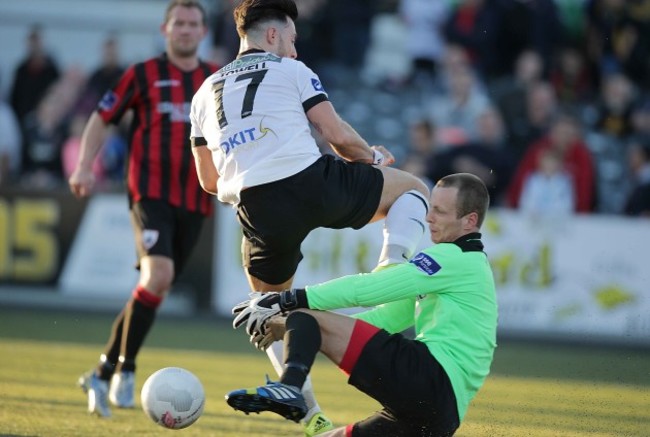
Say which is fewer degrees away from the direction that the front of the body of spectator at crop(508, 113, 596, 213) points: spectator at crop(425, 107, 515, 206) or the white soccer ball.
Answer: the white soccer ball

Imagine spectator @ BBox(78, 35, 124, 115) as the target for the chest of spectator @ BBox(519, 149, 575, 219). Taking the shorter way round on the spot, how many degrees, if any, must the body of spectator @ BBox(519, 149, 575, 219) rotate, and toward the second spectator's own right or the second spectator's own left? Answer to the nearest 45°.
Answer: approximately 90° to the second spectator's own right

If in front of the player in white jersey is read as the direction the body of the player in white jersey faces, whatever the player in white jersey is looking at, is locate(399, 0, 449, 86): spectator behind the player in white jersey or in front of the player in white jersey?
in front

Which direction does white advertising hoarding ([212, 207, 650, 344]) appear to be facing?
toward the camera

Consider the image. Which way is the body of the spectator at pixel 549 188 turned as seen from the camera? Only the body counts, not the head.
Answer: toward the camera

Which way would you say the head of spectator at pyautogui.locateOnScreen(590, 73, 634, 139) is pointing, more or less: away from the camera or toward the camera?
toward the camera

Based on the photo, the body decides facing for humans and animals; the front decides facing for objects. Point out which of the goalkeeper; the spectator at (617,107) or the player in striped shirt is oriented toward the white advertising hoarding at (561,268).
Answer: the spectator

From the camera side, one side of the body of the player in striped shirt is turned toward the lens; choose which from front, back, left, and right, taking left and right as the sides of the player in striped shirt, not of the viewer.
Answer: front

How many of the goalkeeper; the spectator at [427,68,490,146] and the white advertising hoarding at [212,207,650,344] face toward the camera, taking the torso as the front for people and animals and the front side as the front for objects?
2

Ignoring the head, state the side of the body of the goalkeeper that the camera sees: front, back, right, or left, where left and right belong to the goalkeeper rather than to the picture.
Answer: left

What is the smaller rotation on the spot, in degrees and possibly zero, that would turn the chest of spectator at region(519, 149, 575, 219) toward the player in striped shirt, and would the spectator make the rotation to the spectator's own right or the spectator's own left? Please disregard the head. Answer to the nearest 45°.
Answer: approximately 45° to the spectator's own right

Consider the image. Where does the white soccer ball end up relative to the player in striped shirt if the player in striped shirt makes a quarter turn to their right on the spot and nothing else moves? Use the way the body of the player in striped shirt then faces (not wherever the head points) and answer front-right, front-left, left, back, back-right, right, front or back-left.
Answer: left

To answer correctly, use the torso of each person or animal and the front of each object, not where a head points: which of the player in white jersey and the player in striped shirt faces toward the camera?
the player in striped shirt

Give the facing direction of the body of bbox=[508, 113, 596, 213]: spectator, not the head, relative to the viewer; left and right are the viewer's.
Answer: facing the viewer

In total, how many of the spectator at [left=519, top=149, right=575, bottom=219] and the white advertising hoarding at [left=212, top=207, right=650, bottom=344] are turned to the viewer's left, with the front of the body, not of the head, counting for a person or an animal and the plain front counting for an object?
0

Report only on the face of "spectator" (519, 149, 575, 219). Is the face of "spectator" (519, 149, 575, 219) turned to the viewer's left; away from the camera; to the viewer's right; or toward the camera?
toward the camera

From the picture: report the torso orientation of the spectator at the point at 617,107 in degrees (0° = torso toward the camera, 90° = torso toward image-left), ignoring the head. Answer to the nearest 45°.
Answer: approximately 0°

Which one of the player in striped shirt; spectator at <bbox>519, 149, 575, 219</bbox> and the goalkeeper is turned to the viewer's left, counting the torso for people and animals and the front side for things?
the goalkeeper

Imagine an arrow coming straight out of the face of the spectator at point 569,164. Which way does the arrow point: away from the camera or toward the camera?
toward the camera

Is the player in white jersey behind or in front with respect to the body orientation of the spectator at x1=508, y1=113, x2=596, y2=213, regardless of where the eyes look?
in front
